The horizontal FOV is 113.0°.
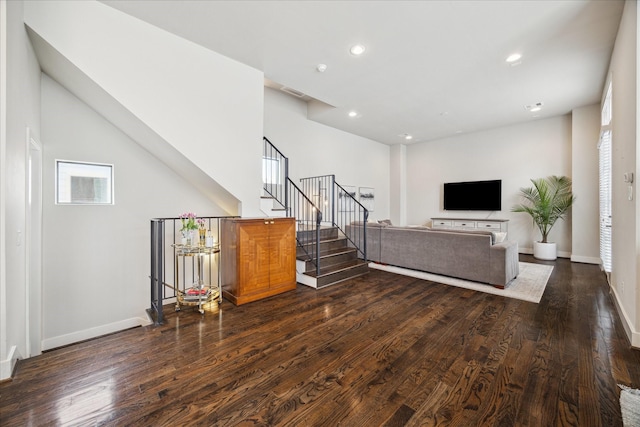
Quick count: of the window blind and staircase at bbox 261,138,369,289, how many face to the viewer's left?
1

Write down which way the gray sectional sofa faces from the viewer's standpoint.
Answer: facing away from the viewer and to the right of the viewer

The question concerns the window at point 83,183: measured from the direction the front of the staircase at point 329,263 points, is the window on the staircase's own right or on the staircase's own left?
on the staircase's own right

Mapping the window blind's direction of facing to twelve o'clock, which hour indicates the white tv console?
The white tv console is roughly at 1 o'clock from the window blind.

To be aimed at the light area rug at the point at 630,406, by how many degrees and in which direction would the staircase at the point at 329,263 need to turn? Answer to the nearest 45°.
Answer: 0° — it already faces it

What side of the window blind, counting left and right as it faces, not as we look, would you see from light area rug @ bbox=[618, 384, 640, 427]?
left

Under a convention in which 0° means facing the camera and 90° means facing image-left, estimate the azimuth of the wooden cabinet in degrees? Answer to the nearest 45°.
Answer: approximately 315°

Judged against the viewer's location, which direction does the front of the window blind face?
facing to the left of the viewer

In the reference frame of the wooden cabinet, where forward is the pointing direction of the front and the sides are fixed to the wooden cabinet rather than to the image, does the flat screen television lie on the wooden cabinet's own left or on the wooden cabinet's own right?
on the wooden cabinet's own left
